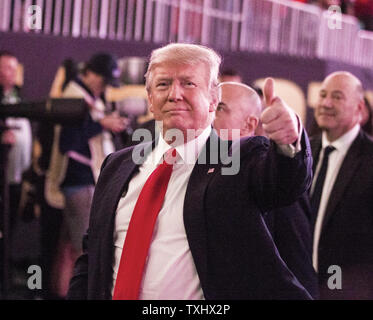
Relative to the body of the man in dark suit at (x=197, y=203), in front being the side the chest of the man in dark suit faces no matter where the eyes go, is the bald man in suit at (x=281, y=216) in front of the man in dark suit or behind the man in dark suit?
behind

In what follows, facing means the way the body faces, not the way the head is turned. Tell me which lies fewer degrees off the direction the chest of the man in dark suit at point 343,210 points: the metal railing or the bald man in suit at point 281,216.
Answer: the bald man in suit

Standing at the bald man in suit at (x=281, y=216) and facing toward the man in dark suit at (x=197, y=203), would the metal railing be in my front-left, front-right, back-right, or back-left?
back-right

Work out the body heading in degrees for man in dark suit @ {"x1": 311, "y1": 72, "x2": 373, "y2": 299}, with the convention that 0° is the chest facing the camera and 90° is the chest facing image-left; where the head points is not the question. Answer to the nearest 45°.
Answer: approximately 45°

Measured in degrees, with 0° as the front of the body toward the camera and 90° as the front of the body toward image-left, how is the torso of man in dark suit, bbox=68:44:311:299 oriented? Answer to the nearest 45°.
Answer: approximately 45°

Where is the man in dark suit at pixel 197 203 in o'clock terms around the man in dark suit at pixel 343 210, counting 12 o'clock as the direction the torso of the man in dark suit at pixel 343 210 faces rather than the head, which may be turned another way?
the man in dark suit at pixel 197 203 is roughly at 11 o'clock from the man in dark suit at pixel 343 210.

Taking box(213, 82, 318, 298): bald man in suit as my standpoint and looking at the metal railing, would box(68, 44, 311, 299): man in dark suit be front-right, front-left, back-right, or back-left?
back-left

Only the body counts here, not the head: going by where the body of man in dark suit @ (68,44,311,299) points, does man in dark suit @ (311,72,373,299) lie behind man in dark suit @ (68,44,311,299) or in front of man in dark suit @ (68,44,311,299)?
behind

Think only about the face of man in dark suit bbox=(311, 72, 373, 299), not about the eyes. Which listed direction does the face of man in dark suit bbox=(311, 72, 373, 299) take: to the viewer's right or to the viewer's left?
to the viewer's left

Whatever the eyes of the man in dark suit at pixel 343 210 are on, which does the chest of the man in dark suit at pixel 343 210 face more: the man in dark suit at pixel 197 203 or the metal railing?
the man in dark suit

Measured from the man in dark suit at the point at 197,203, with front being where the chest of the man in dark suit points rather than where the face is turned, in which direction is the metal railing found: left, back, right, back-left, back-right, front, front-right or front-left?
back-right
